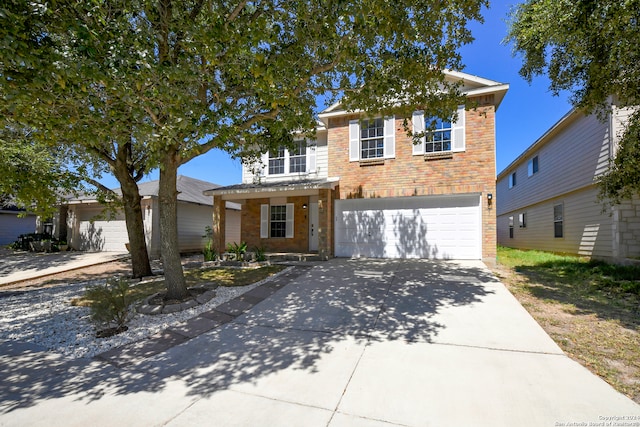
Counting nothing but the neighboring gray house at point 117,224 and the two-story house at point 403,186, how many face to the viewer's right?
0

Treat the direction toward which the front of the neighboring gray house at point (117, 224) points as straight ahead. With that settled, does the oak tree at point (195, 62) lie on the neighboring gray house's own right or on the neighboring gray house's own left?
on the neighboring gray house's own left

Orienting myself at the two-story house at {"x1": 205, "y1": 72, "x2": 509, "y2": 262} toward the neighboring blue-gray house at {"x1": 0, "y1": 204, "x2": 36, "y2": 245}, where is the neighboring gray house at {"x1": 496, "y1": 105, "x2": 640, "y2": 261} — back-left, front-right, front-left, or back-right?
back-right

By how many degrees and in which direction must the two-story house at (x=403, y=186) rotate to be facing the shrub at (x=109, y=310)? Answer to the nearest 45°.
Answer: approximately 45° to its right

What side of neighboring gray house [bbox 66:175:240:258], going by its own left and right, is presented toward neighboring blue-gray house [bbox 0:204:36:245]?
right

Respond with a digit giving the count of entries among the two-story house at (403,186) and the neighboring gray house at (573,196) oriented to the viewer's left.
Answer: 0

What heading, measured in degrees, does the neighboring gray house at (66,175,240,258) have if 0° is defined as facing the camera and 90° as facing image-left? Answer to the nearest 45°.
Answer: approximately 45°

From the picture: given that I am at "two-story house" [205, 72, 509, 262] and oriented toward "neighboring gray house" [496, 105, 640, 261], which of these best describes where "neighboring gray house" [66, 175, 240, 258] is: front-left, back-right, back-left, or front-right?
back-left

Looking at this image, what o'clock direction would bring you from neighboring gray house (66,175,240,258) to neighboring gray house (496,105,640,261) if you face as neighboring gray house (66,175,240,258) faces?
neighboring gray house (496,105,640,261) is roughly at 9 o'clock from neighboring gray house (66,175,240,258).

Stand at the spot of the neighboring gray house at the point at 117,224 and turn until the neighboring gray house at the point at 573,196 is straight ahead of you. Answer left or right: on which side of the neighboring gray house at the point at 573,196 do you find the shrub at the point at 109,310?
right

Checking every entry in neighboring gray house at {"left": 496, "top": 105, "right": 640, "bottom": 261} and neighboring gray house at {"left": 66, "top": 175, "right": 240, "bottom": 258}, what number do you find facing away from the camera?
0

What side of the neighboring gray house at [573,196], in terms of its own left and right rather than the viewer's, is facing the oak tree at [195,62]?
right

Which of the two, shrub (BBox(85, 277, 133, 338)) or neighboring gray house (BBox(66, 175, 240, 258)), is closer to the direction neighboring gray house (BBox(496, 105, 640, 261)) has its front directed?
the shrub
